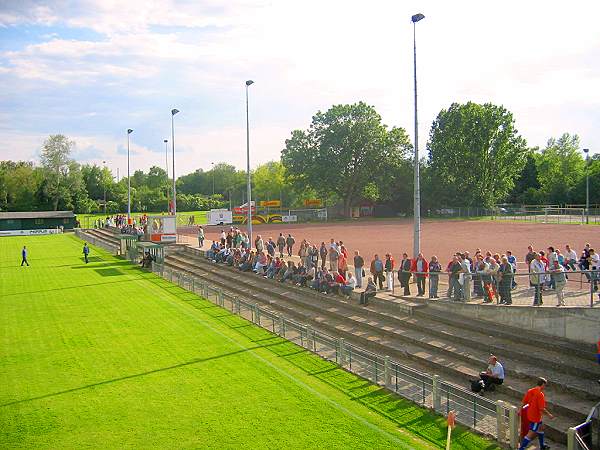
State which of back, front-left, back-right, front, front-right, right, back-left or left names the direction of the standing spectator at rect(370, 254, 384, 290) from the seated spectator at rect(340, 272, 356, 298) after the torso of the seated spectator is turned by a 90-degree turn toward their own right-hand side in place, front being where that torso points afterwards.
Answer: back-right

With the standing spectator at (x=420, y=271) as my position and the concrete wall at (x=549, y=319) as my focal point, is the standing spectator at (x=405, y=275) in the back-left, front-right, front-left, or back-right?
back-right

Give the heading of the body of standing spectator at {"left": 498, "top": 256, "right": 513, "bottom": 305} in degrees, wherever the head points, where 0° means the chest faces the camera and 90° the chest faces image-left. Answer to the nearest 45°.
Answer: approximately 45°

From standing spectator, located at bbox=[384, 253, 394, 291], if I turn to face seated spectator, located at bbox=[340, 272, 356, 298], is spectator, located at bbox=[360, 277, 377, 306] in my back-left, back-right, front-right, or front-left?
front-left

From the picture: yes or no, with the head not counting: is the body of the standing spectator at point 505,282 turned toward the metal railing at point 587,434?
no

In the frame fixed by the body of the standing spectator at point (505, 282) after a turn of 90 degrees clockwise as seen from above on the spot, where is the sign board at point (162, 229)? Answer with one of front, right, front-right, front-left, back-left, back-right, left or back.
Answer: front

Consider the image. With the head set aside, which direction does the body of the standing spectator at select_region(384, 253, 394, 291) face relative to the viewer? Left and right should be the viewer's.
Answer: facing the viewer and to the left of the viewer

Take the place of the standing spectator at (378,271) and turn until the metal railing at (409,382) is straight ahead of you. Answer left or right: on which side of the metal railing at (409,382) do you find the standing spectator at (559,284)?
left

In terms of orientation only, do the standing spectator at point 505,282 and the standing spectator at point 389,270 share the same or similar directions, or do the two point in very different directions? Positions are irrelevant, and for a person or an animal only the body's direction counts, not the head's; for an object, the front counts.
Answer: same or similar directions

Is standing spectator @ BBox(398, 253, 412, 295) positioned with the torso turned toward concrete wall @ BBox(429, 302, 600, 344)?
no

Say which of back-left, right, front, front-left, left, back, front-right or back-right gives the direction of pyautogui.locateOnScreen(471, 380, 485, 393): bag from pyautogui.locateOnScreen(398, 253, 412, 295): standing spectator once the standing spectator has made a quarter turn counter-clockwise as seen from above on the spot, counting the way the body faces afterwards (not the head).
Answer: front-right

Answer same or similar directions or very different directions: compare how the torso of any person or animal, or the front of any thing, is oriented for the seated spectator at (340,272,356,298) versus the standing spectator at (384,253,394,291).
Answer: same or similar directions

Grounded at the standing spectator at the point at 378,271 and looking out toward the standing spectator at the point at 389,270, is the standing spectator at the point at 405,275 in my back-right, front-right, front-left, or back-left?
front-right

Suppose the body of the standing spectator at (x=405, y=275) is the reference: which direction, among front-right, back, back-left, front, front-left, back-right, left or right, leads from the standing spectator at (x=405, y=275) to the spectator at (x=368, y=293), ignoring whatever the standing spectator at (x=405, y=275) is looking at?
front-right

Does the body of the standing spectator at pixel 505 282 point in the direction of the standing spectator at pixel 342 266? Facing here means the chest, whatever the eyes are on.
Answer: no

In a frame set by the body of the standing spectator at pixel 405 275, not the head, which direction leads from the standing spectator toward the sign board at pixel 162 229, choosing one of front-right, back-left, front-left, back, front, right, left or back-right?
right

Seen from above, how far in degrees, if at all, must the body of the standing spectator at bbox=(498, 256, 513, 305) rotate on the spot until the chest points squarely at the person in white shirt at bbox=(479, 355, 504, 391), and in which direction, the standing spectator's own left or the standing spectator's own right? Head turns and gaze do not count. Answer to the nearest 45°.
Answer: approximately 45° to the standing spectator's own left
